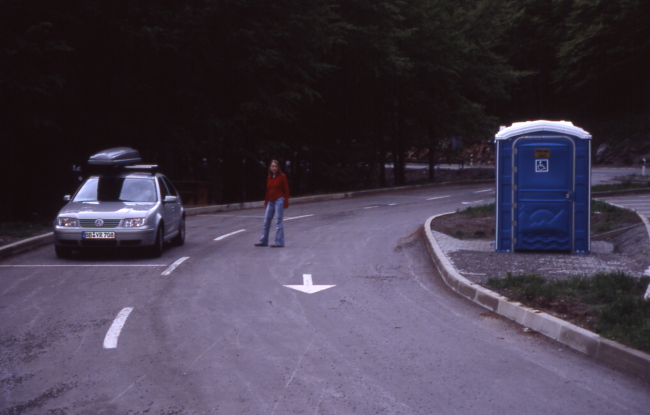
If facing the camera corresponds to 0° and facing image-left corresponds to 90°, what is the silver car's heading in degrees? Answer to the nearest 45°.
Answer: approximately 45°

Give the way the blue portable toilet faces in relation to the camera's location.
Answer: facing the viewer

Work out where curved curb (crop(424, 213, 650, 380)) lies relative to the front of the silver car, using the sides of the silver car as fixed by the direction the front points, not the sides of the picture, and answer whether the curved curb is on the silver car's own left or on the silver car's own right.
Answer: on the silver car's own left

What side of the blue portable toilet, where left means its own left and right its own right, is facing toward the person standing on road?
right

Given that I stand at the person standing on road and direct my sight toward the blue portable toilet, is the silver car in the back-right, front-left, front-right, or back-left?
back-right

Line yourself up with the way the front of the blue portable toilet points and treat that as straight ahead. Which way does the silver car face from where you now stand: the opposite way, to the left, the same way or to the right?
the same way

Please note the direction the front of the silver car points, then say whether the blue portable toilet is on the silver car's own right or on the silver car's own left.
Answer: on the silver car's own left

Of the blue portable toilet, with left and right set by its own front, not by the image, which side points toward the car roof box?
right

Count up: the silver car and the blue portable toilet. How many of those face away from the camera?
0

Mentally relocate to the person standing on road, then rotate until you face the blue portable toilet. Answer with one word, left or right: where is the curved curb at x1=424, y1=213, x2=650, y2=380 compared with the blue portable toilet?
right

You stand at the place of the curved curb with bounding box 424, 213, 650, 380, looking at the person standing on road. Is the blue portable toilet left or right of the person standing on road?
right

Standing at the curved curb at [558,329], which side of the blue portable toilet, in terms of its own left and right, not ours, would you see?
front
